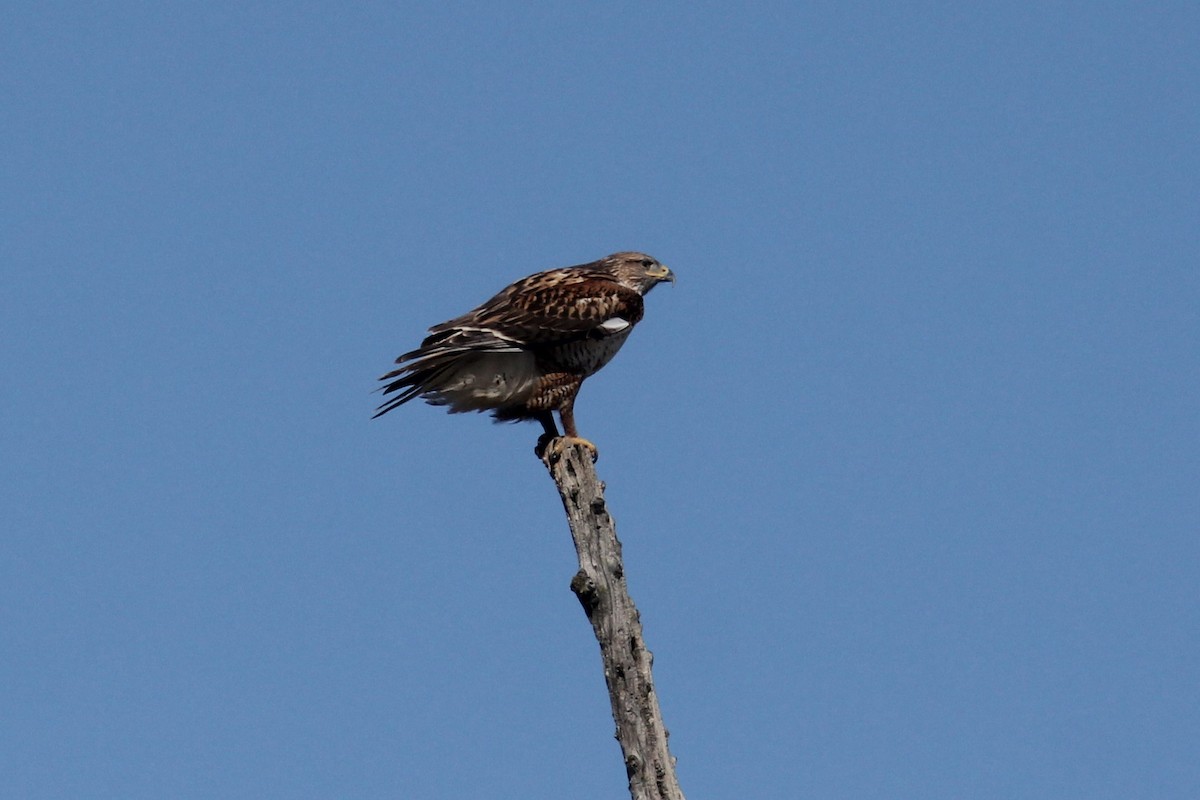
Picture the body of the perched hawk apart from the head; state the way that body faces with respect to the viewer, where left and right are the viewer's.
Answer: facing to the right of the viewer
